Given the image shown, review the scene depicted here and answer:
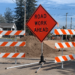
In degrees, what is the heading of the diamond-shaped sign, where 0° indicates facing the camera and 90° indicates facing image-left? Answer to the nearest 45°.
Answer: approximately 0°
